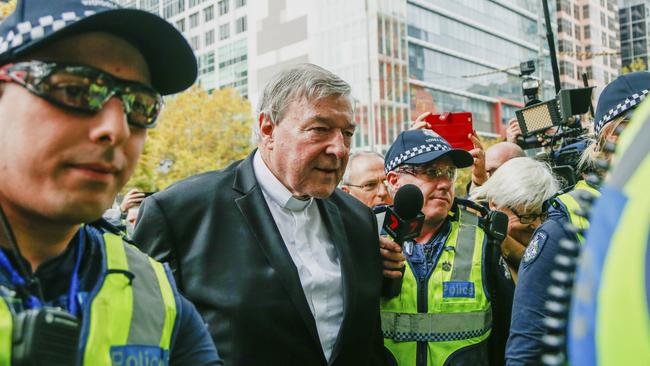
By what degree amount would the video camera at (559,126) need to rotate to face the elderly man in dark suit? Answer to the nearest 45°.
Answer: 0° — it already faces them

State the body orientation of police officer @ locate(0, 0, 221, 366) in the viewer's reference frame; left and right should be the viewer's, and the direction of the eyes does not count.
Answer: facing the viewer and to the right of the viewer

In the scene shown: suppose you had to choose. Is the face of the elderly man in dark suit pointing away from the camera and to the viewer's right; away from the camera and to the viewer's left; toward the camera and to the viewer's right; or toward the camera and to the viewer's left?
toward the camera and to the viewer's right

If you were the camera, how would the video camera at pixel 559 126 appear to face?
facing the viewer and to the left of the viewer

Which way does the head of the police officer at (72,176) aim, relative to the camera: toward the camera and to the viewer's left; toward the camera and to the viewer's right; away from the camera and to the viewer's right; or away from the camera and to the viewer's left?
toward the camera and to the viewer's right

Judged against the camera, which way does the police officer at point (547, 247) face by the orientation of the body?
to the viewer's right

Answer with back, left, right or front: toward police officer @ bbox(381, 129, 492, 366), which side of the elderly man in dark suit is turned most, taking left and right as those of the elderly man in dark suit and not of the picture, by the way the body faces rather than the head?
left

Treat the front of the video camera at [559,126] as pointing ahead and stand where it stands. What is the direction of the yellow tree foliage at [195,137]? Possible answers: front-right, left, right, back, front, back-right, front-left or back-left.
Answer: right

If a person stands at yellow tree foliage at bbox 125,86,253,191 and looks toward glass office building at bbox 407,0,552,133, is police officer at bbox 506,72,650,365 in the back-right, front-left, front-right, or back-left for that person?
back-right
